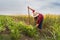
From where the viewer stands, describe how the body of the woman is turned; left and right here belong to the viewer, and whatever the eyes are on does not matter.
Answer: facing to the left of the viewer
